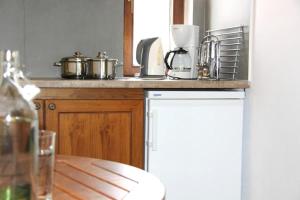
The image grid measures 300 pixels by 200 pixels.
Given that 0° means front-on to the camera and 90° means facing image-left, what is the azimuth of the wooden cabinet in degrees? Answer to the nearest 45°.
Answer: approximately 0°

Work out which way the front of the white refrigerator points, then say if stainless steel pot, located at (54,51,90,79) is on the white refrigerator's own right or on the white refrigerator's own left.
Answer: on the white refrigerator's own right

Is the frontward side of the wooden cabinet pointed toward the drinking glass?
yes
